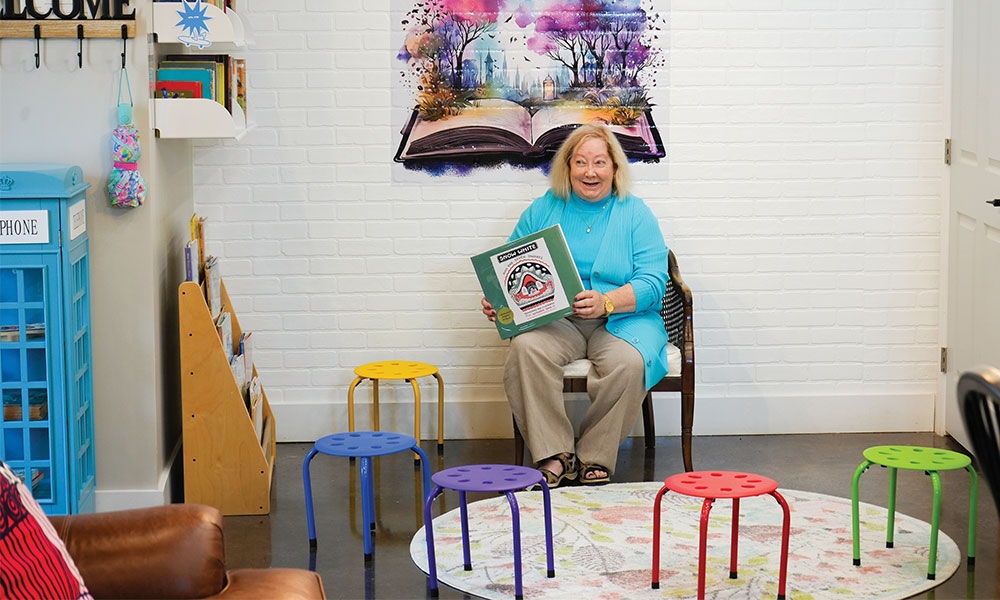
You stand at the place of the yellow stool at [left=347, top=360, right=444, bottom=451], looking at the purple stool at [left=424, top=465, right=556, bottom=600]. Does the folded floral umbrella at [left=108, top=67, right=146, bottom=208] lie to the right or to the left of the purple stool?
right

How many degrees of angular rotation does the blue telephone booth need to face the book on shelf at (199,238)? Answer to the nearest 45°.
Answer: approximately 135° to its left

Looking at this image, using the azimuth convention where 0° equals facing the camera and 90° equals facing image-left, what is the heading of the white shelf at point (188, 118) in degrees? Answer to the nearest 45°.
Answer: approximately 270°

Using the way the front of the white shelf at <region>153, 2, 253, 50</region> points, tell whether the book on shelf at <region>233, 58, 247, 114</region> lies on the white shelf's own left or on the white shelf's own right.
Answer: on the white shelf's own left

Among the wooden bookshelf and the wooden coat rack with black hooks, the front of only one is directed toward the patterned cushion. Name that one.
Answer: the wooden coat rack with black hooks

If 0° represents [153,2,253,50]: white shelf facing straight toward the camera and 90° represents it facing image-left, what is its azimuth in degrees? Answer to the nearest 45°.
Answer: approximately 270°

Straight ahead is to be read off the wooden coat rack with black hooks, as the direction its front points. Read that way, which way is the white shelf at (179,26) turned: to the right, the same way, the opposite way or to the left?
to the left

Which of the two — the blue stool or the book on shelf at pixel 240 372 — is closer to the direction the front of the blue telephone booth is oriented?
the blue stool

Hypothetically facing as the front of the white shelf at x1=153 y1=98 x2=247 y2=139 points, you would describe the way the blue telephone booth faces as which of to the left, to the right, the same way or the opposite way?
to the right

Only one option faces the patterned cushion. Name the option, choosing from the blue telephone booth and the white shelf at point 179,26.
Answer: the blue telephone booth

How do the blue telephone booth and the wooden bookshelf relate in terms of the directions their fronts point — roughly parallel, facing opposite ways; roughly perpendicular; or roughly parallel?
roughly perpendicular
